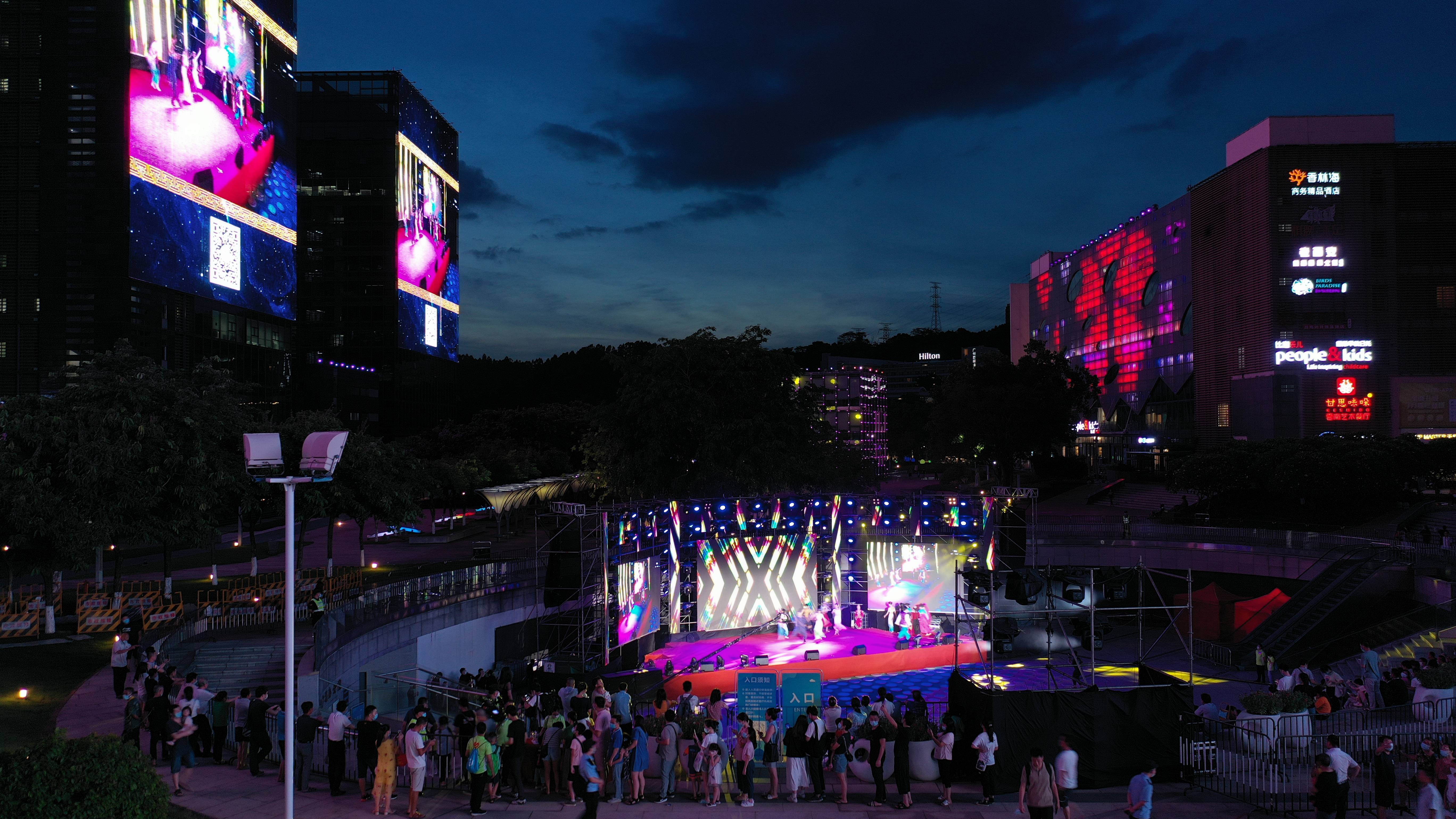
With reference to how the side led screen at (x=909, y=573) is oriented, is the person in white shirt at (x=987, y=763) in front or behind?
in front

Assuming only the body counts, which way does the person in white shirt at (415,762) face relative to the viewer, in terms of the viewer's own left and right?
facing away from the viewer and to the right of the viewer

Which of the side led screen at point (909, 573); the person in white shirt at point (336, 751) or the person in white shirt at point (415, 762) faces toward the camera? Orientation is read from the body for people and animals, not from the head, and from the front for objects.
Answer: the side led screen

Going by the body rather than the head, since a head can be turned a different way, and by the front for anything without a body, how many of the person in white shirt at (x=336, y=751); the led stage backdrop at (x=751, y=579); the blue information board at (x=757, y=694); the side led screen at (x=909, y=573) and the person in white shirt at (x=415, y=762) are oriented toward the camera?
3

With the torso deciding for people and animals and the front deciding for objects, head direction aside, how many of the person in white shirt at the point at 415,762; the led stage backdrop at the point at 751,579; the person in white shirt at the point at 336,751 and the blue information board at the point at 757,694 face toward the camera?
2

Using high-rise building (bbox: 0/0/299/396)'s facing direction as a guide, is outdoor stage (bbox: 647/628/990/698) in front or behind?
in front

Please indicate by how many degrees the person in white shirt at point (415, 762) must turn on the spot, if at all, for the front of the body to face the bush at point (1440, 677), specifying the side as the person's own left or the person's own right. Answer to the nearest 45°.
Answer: approximately 45° to the person's own right

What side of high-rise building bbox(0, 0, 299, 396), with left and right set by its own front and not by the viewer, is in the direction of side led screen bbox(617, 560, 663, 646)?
front

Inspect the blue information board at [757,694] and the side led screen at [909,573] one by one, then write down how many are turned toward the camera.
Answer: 2

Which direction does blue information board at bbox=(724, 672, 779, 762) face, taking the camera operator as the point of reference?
facing the viewer

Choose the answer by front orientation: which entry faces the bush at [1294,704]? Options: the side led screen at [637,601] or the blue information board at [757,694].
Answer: the side led screen

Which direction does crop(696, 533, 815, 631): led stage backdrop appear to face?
toward the camera

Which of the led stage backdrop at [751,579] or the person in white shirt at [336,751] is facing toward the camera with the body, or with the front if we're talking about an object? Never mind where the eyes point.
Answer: the led stage backdrop

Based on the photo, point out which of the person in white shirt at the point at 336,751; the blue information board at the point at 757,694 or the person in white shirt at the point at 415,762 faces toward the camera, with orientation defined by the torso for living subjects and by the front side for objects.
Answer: the blue information board

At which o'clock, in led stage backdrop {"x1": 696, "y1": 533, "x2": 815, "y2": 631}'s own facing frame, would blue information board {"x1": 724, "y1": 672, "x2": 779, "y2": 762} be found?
The blue information board is roughly at 12 o'clock from the led stage backdrop.

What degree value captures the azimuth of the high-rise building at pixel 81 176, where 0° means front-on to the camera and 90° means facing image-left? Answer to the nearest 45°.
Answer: approximately 315°
